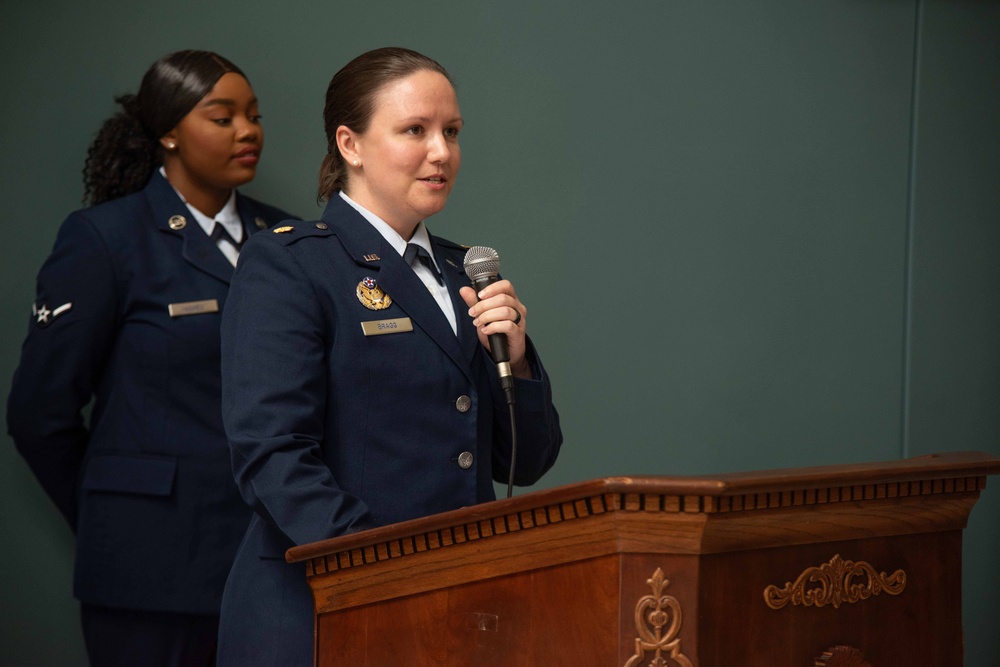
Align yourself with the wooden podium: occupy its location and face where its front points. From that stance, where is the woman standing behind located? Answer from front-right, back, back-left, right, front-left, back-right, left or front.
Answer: back

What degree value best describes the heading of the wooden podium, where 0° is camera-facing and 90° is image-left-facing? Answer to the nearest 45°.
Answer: approximately 315°

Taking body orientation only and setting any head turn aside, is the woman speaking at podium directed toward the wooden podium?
yes

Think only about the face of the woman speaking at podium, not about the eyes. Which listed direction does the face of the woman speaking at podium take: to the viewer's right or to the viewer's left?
to the viewer's right

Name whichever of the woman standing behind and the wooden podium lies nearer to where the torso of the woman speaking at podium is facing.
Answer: the wooden podium

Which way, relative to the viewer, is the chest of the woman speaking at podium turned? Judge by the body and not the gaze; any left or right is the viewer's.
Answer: facing the viewer and to the right of the viewer

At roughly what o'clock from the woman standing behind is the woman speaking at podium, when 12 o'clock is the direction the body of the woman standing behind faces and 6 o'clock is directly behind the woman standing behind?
The woman speaking at podium is roughly at 1 o'clock from the woman standing behind.

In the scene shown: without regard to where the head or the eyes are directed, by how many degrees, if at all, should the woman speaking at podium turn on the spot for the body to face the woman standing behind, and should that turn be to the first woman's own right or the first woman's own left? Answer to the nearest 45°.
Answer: approximately 180°

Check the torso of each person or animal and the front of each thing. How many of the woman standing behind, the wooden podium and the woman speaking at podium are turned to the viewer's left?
0
